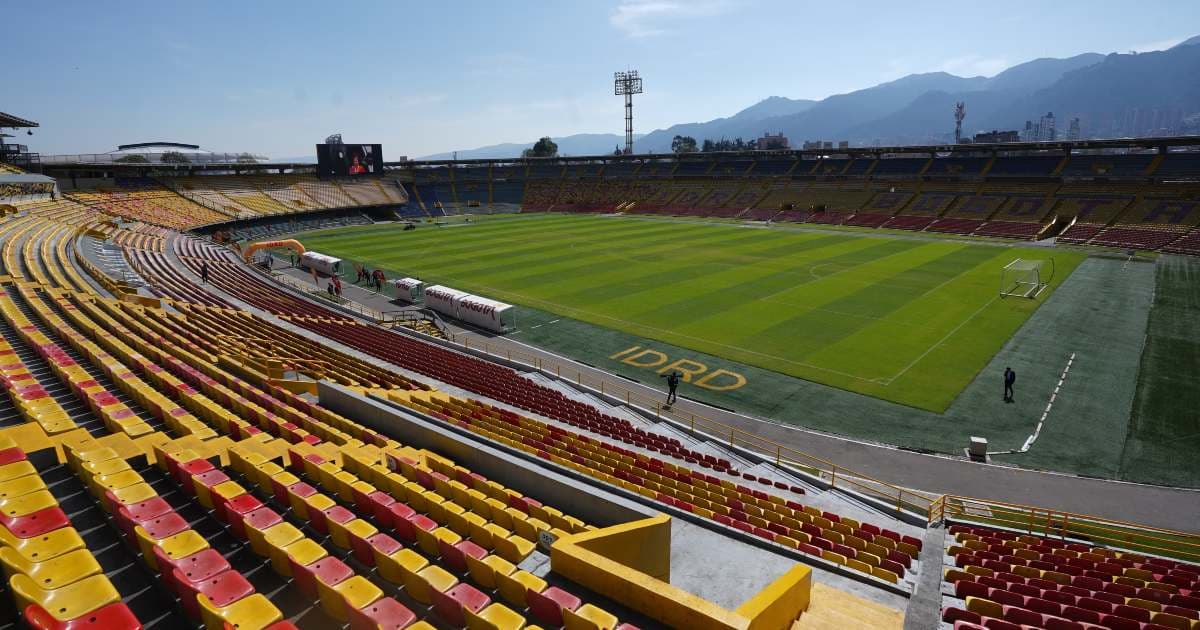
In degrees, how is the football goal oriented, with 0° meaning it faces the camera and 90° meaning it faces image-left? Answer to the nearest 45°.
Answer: approximately 90°
